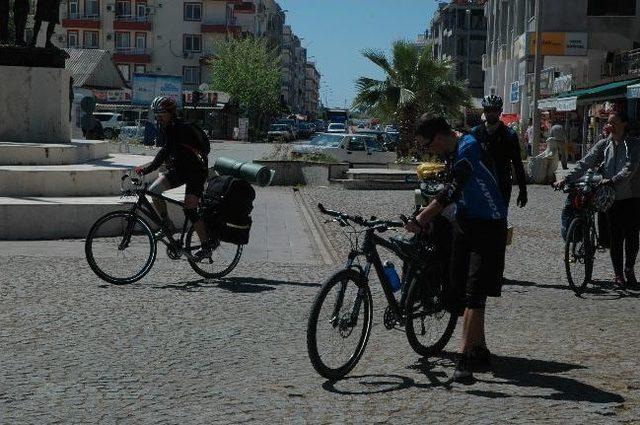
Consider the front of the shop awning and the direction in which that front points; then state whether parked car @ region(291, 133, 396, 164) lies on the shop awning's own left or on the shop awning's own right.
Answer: on the shop awning's own right

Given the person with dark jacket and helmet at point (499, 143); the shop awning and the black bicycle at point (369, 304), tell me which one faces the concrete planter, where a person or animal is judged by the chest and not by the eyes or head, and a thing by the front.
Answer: the shop awning

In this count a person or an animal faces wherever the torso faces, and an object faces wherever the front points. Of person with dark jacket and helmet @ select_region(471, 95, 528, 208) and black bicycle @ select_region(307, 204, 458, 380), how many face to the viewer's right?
0

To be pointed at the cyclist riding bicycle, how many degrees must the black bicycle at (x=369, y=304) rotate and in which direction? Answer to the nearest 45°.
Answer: approximately 90° to its right

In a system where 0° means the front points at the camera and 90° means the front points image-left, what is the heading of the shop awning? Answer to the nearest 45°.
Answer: approximately 45°

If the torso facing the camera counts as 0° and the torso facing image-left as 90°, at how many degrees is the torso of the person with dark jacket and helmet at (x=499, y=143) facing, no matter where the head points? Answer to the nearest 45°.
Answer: approximately 0°

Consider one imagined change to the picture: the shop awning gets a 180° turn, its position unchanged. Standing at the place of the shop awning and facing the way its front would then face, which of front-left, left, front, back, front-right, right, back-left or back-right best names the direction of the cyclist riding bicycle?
back-right

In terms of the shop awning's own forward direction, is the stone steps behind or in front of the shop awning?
in front

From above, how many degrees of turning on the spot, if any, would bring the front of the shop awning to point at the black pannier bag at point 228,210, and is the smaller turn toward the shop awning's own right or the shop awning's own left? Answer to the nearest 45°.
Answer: approximately 45° to the shop awning's own left

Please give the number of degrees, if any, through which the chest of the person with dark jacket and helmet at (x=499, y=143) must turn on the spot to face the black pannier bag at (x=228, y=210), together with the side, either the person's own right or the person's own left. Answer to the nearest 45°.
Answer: approximately 90° to the person's own right

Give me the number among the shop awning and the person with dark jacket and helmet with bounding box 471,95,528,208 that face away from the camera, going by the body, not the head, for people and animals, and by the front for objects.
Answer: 0

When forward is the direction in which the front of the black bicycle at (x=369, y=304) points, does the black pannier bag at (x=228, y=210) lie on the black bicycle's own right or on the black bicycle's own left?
on the black bicycle's own right

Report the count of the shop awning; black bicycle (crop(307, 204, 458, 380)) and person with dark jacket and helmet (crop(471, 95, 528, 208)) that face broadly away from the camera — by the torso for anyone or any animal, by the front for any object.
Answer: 0
